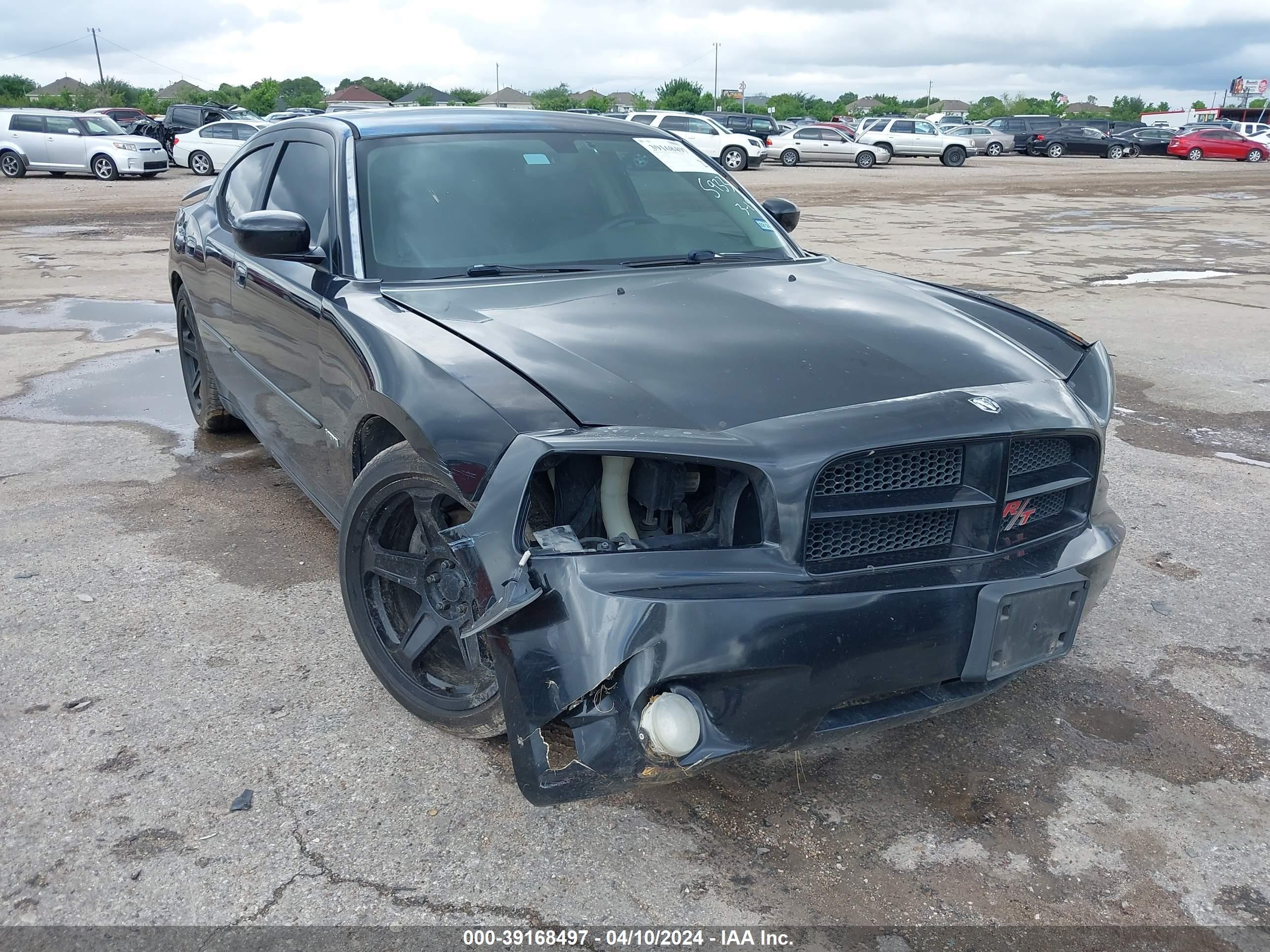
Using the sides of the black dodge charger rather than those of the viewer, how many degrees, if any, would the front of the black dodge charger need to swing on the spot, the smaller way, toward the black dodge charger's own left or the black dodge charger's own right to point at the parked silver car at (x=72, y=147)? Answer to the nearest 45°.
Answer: approximately 180°

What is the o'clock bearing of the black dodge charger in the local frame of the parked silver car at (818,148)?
The black dodge charger is roughly at 3 o'clock from the parked silver car.

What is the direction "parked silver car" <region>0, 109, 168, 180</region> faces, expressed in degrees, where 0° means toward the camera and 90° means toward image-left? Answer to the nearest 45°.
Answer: approximately 315°

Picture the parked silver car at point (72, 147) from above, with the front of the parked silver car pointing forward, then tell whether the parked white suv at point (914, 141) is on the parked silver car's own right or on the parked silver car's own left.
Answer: on the parked silver car's own left

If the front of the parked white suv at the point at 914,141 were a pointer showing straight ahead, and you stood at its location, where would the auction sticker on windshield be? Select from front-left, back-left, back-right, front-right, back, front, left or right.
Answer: right

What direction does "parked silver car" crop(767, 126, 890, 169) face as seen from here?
to the viewer's right

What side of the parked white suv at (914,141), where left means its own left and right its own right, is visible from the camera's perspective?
right

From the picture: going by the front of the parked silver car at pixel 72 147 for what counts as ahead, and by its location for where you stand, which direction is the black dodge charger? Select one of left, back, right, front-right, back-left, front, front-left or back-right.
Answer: front-right

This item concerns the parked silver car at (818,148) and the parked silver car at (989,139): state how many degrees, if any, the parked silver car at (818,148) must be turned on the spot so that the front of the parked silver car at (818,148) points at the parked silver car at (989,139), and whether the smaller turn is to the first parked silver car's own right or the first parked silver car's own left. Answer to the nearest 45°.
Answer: approximately 45° to the first parked silver car's own left
